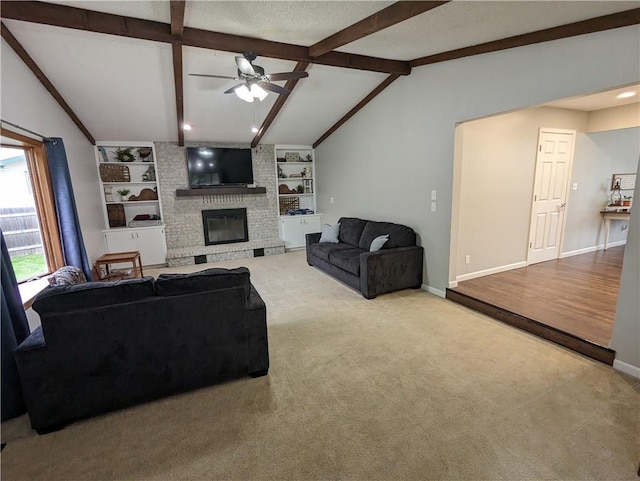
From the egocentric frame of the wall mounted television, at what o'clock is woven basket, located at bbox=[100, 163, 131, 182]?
The woven basket is roughly at 3 o'clock from the wall mounted television.

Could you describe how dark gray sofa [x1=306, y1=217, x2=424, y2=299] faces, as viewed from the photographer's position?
facing the viewer and to the left of the viewer

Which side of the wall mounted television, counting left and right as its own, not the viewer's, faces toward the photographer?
front

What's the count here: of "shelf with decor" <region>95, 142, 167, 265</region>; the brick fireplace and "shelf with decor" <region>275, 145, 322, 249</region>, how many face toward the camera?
3

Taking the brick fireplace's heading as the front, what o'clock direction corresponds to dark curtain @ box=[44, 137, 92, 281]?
The dark curtain is roughly at 1 o'clock from the brick fireplace.

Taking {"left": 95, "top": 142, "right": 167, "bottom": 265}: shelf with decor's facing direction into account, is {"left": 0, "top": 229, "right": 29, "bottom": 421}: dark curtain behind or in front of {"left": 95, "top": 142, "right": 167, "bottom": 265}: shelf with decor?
in front

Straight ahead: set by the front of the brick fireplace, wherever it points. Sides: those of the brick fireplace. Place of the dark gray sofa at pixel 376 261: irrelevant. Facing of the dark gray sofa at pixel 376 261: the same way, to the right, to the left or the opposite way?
to the right

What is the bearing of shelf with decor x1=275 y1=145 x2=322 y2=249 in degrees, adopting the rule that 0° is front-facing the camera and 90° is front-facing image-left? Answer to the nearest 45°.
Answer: approximately 0°

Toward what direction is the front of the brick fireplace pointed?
toward the camera

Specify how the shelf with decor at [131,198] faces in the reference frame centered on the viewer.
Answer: facing the viewer

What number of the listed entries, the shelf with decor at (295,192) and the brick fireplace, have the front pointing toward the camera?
2

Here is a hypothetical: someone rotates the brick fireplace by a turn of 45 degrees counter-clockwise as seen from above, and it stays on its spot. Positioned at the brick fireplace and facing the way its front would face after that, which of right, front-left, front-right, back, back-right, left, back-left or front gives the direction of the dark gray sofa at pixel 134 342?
front-right

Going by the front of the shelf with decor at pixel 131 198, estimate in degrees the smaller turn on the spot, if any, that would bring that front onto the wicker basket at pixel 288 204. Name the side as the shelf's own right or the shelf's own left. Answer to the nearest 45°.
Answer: approximately 90° to the shelf's own left

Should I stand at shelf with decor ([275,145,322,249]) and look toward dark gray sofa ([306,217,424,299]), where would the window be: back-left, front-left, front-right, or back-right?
front-right

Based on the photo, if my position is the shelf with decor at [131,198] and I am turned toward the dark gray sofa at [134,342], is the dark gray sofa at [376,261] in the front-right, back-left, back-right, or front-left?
front-left

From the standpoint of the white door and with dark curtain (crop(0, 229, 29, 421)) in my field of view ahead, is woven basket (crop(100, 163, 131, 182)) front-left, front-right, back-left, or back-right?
front-right

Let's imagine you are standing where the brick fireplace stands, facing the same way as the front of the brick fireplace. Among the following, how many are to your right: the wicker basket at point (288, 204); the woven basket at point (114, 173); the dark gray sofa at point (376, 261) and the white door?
1
